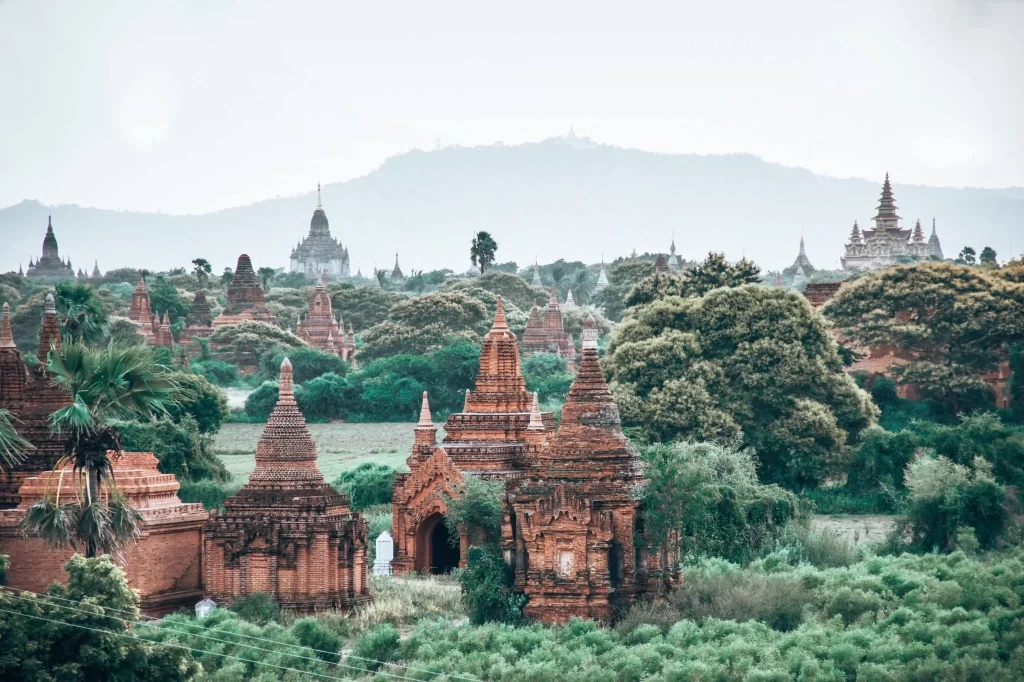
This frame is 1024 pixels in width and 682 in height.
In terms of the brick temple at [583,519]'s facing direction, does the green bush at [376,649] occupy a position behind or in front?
in front

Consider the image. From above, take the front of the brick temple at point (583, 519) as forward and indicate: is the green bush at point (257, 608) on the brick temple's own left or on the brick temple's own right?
on the brick temple's own right

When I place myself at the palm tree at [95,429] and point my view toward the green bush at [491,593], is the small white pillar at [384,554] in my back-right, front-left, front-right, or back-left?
front-left

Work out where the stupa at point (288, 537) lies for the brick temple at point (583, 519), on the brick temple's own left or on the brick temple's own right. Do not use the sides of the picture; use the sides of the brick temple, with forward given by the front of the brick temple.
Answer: on the brick temple's own right

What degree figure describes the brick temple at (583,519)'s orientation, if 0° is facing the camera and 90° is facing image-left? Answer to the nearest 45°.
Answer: approximately 45°

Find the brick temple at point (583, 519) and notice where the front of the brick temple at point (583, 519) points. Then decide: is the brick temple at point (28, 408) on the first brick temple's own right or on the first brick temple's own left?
on the first brick temple's own right

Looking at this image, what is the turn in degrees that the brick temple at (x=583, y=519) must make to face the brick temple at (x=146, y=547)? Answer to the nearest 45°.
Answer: approximately 45° to its right

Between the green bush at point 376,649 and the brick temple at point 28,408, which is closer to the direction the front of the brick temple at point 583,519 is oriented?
the green bush
